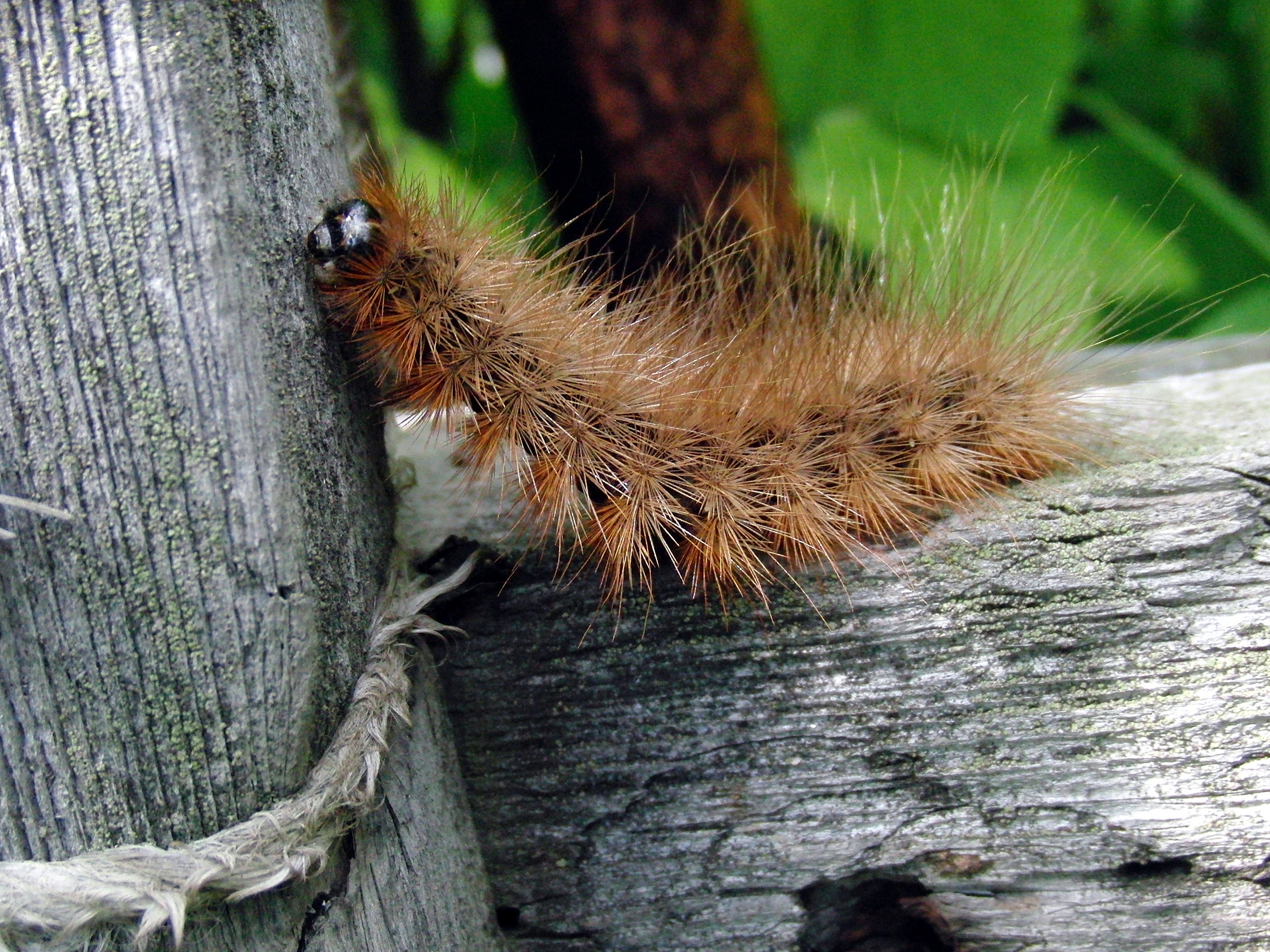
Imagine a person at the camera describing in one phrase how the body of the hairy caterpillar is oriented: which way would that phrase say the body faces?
to the viewer's left

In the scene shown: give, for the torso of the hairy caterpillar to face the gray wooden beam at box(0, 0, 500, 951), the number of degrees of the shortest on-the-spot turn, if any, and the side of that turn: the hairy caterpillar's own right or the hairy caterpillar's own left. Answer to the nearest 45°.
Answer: approximately 45° to the hairy caterpillar's own left
